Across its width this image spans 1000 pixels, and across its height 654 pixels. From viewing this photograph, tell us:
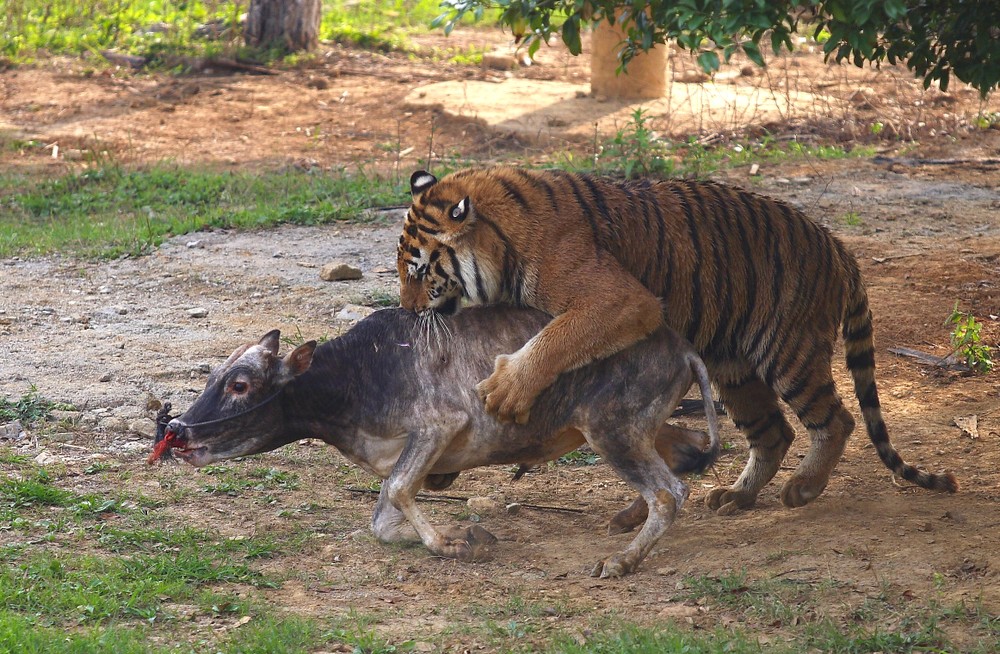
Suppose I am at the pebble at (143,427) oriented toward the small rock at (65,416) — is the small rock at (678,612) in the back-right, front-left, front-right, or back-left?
back-left

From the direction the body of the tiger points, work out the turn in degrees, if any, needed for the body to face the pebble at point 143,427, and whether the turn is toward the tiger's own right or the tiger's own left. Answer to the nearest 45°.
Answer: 0° — it already faces it

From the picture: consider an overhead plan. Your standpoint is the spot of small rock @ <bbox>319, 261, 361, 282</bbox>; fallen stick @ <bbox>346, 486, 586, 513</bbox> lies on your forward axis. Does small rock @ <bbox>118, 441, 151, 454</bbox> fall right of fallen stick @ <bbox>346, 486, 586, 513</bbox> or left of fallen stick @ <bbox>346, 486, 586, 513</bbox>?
right

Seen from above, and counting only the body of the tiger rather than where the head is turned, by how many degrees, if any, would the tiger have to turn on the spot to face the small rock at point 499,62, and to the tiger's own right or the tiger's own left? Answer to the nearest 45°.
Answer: approximately 90° to the tiger's own right

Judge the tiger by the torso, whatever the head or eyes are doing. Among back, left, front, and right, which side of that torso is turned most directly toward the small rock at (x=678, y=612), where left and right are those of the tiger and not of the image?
left

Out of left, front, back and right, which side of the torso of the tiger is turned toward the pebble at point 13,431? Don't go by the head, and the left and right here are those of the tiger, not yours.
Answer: front

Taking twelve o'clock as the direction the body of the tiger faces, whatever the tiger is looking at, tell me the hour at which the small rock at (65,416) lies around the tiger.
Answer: The small rock is roughly at 12 o'clock from the tiger.

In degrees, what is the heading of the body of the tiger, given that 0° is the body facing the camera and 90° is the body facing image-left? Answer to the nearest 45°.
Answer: approximately 90°

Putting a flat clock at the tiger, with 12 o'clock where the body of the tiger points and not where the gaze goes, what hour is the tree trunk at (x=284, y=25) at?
The tree trunk is roughly at 2 o'clock from the tiger.

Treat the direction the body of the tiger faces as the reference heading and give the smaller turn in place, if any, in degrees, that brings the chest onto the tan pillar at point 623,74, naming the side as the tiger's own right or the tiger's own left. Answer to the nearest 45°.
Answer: approximately 90° to the tiger's own right

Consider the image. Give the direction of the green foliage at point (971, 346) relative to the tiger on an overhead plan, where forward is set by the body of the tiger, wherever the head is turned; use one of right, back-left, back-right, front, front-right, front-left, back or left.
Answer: back-right

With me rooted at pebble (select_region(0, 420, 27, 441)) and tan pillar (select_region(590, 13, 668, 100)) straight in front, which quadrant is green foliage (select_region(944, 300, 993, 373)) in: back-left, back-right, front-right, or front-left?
front-right

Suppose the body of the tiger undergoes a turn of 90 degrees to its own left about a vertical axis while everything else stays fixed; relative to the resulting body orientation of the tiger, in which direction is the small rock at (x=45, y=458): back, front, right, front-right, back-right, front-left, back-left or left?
right

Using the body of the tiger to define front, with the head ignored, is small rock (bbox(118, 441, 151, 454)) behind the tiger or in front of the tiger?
in front
